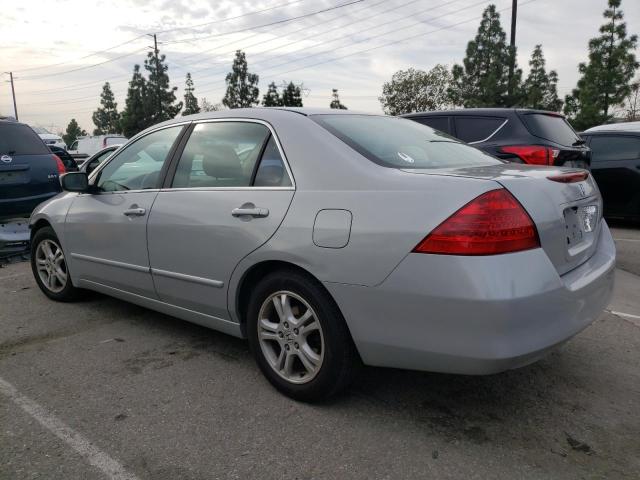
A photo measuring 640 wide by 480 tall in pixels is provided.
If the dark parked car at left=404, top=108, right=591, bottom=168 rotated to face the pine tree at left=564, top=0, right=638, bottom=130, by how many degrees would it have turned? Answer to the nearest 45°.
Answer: approximately 45° to its right

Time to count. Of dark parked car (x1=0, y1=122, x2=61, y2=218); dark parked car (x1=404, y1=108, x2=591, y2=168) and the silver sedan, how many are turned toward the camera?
0

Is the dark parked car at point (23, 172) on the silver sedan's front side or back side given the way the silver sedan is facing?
on the front side

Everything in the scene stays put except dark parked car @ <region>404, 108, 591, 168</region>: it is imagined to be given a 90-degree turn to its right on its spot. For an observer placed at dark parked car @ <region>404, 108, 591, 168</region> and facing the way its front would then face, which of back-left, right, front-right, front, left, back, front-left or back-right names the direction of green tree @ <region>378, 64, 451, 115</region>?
front-left

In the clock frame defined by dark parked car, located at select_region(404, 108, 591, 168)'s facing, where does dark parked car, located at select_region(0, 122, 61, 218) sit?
dark parked car, located at select_region(0, 122, 61, 218) is roughly at 10 o'clock from dark parked car, located at select_region(404, 108, 591, 168).

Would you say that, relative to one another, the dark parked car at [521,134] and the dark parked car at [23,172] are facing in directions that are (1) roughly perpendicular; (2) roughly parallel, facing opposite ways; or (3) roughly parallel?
roughly parallel

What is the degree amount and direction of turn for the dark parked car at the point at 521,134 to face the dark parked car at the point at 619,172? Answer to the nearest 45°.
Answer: approximately 90° to its right

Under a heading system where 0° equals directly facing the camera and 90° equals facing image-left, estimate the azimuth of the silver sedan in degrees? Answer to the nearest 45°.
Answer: approximately 135°

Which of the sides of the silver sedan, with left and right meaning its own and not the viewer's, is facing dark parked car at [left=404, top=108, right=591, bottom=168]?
right

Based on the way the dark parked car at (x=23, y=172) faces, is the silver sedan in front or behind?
behind

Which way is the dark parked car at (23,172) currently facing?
away from the camera

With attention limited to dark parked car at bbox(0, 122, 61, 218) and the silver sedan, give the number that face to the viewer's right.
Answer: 0

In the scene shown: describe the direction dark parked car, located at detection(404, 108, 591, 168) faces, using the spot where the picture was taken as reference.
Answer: facing away from the viewer and to the left of the viewer

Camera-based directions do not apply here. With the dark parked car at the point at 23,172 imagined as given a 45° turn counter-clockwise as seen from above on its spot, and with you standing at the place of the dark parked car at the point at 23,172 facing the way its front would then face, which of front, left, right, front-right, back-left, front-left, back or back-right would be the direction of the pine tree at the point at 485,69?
right
